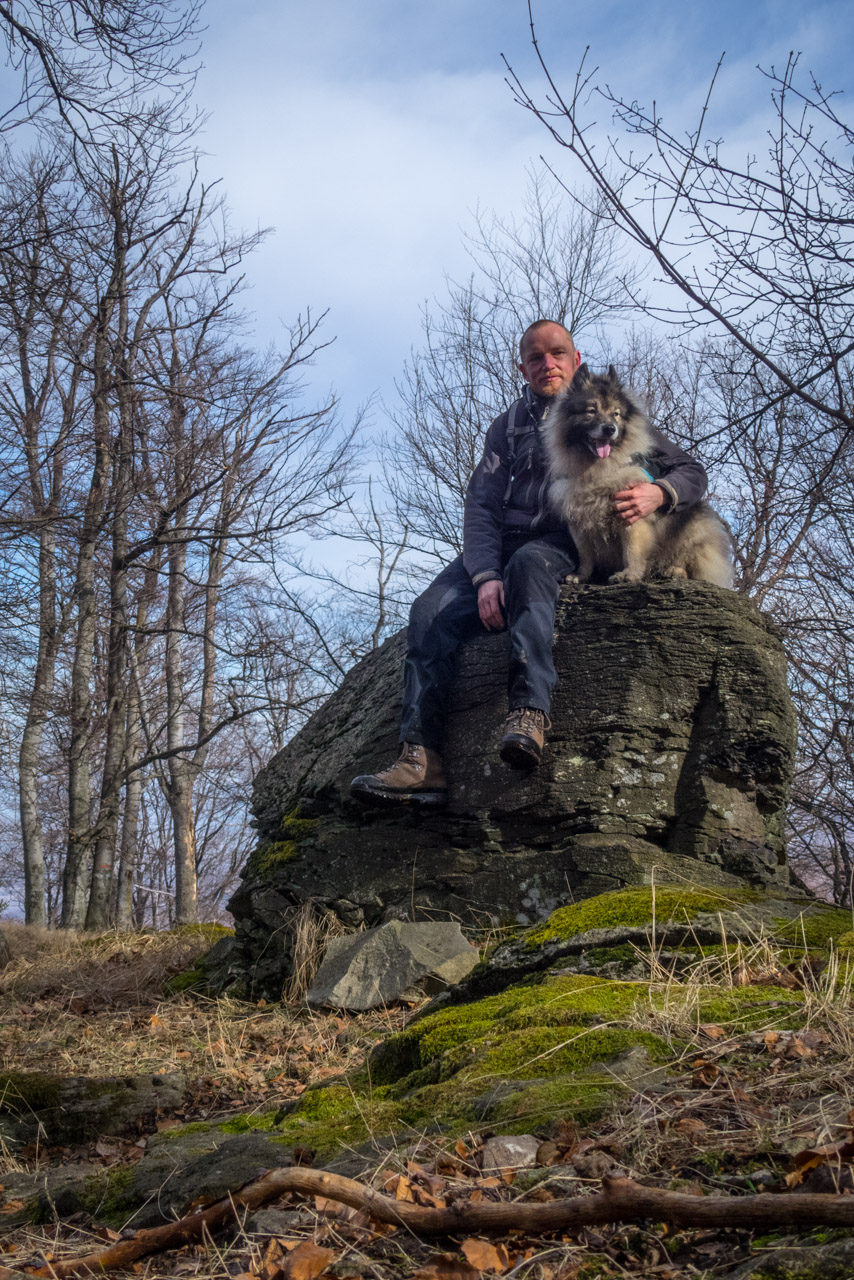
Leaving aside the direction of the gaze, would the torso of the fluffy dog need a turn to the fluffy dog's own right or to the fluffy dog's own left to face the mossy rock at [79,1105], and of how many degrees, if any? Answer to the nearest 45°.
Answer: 0° — it already faces it

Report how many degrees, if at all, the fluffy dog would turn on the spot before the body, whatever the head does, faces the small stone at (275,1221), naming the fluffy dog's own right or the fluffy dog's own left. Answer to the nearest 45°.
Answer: approximately 45° to the fluffy dog's own left

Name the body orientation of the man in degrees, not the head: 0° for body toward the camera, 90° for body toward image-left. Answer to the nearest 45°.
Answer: approximately 45°

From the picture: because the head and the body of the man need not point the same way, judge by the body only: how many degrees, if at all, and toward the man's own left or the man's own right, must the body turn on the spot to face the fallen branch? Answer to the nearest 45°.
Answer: approximately 45° to the man's own left

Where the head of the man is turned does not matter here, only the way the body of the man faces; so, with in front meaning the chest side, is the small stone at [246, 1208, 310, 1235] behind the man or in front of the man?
in front

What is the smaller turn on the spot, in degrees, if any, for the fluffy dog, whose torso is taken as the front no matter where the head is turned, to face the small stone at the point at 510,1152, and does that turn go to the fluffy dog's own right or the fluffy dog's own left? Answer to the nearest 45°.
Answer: approximately 45° to the fluffy dog's own left

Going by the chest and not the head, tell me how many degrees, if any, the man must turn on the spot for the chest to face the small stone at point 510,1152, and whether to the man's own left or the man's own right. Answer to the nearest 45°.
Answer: approximately 45° to the man's own left

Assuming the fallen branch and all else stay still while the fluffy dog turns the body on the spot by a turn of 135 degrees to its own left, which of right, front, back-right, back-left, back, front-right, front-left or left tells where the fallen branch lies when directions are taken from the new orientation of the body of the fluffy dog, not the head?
right

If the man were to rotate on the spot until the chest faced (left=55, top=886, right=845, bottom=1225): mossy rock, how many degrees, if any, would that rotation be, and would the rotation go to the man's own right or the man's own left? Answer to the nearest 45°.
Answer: approximately 45° to the man's own left

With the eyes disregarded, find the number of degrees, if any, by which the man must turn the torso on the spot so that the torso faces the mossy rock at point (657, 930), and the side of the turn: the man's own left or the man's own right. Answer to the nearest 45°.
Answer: approximately 45° to the man's own left
